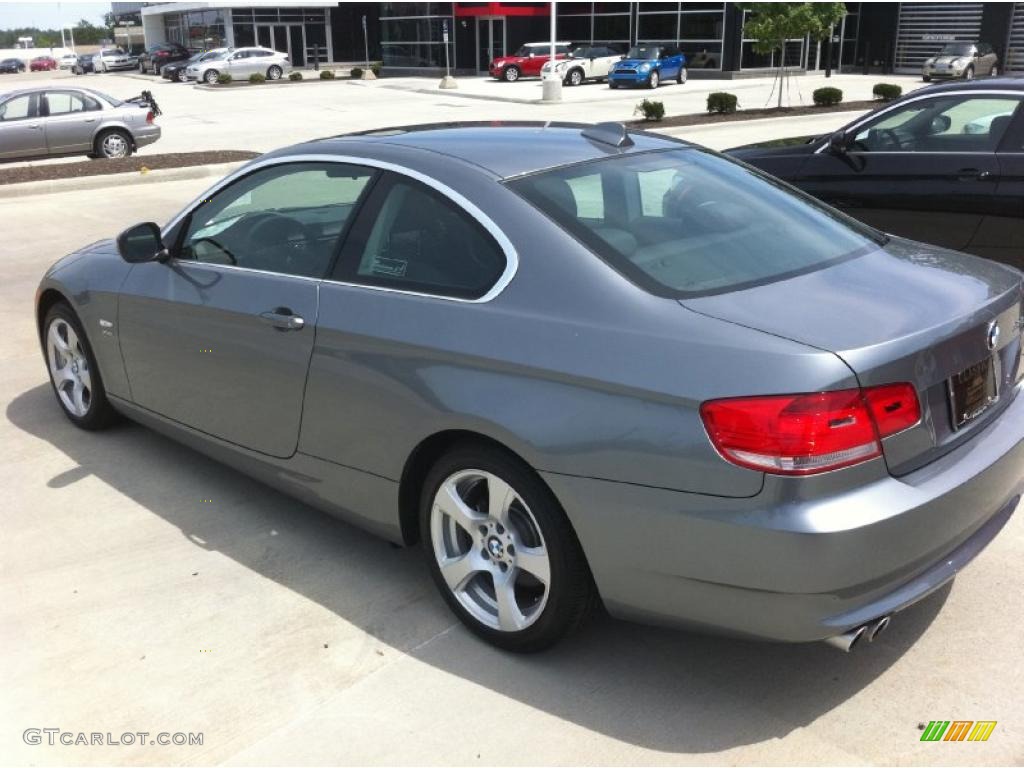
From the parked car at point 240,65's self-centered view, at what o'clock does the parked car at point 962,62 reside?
the parked car at point 962,62 is roughly at 7 o'clock from the parked car at point 240,65.

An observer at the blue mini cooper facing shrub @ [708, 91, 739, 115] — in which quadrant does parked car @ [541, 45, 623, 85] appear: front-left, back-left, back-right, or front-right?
back-right

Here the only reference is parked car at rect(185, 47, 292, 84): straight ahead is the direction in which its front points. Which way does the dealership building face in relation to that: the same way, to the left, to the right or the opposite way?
to the left

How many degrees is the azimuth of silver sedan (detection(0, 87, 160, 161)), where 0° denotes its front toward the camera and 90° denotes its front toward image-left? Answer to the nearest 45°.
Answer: approximately 90°

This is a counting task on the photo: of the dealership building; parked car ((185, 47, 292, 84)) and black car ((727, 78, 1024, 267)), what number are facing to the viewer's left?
2

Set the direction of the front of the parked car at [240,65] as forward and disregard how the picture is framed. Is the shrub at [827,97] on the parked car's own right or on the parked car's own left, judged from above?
on the parked car's own left

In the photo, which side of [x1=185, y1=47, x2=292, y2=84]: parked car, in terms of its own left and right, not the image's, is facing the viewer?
left

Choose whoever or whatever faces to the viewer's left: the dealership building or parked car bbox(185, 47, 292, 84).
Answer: the parked car

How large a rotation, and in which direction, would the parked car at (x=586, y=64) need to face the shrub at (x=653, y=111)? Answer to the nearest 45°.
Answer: approximately 45° to its left
